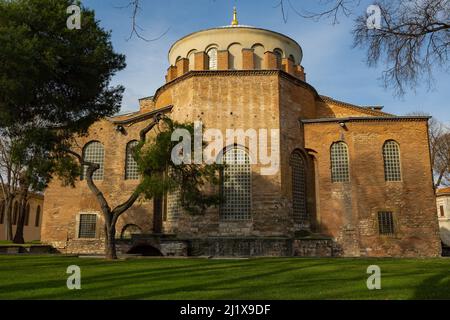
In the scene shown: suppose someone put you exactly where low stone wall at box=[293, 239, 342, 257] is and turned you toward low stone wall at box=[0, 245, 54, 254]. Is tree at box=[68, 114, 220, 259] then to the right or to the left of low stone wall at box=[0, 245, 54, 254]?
left

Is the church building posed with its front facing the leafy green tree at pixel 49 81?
no
